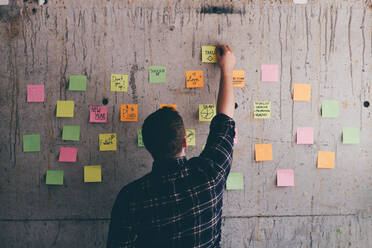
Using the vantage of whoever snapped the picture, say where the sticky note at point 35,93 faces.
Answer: facing the viewer

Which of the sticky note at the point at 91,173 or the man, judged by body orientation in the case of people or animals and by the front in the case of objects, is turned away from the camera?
the man

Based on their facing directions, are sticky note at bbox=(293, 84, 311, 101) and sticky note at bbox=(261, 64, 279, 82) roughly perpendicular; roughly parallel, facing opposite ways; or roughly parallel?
roughly parallel

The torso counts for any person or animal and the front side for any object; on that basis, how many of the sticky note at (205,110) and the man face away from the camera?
1

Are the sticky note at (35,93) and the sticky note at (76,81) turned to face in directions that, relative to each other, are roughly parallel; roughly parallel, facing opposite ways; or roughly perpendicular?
roughly parallel

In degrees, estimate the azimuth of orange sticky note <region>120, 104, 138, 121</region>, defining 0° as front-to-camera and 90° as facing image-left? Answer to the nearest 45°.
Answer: approximately 0°

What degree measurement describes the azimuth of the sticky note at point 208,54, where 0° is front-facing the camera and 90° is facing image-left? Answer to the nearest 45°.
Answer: approximately 0°

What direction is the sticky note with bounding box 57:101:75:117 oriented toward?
toward the camera

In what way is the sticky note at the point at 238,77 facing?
toward the camera

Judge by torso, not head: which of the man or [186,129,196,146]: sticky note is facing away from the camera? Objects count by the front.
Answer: the man
